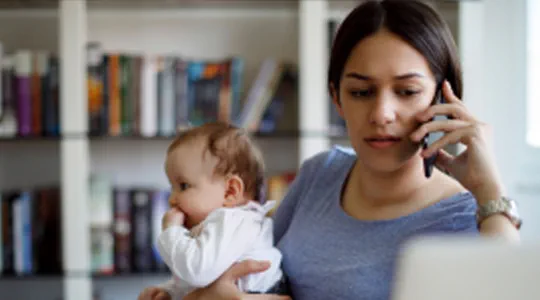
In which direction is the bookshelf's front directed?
toward the camera

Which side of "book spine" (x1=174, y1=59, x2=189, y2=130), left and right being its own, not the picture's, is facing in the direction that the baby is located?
front

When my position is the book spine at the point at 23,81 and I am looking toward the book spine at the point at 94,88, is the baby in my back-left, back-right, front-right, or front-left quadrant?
front-right

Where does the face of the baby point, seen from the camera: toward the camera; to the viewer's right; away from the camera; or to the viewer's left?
to the viewer's left

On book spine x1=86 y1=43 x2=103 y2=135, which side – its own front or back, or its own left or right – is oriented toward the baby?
front

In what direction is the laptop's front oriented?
away from the camera

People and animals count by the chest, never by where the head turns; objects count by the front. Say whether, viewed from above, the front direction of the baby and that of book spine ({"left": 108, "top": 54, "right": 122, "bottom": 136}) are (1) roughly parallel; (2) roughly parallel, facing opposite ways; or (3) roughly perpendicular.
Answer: roughly perpendicular

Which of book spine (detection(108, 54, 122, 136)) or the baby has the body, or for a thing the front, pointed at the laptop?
the book spine

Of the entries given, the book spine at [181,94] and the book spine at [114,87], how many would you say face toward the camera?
2

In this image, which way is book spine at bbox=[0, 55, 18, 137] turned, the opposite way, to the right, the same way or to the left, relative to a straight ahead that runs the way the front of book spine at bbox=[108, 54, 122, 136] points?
the same way

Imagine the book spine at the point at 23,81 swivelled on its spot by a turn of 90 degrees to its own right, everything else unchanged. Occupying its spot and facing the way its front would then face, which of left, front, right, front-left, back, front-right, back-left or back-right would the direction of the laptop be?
left

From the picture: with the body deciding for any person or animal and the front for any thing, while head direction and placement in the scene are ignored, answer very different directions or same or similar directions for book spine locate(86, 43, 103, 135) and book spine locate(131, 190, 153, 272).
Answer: same or similar directions

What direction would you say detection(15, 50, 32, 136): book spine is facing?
toward the camera

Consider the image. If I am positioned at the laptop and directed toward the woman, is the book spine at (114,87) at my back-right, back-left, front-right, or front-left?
front-left
